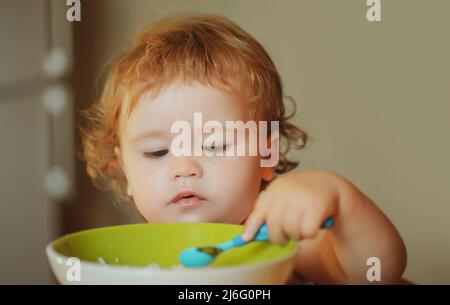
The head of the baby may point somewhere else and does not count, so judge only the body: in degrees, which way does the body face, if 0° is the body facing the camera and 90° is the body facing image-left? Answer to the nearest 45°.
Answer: approximately 0°
